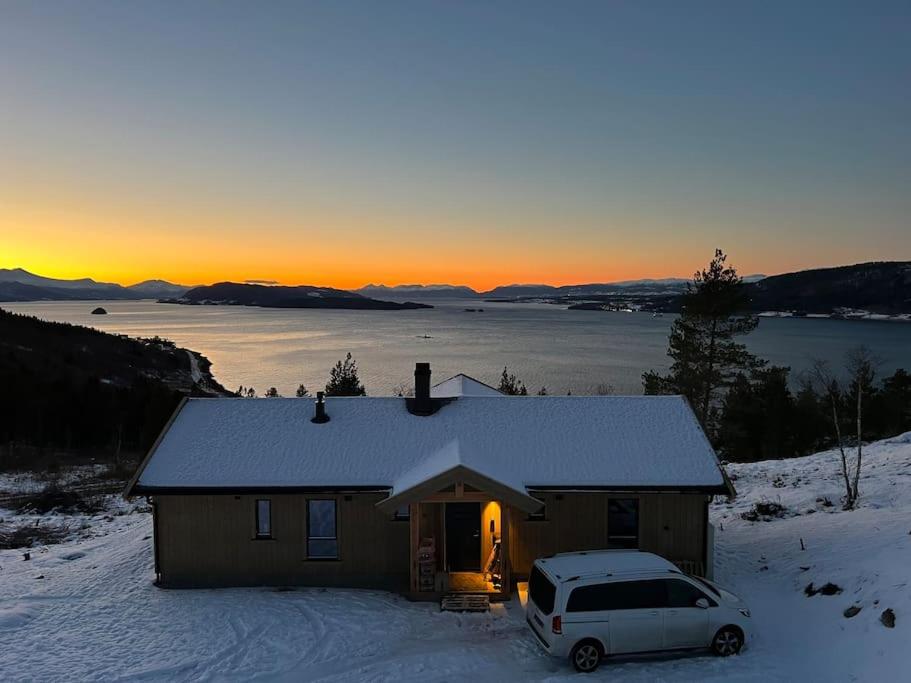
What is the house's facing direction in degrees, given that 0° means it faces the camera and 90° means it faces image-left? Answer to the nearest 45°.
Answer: approximately 0°

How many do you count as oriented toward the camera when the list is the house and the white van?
1

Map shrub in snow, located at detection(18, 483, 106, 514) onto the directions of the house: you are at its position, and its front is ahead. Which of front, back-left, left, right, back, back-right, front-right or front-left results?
back-right

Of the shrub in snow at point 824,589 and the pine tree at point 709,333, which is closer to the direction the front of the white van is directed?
the shrub in snow

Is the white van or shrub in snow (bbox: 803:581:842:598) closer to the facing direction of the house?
the white van

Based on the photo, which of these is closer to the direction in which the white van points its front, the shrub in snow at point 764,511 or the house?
the shrub in snow

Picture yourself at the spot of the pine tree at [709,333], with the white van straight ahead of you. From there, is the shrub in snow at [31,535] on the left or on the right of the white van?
right

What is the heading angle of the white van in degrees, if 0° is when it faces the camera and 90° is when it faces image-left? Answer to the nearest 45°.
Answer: approximately 225°

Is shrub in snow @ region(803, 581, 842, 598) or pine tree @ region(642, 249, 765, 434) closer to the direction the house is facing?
the shrub in snow

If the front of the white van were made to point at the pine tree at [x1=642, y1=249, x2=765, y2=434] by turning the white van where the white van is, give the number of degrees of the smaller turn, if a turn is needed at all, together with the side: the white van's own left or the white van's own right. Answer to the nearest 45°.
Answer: approximately 45° to the white van's own left

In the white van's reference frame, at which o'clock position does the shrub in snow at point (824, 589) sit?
The shrub in snow is roughly at 12 o'clock from the white van.
